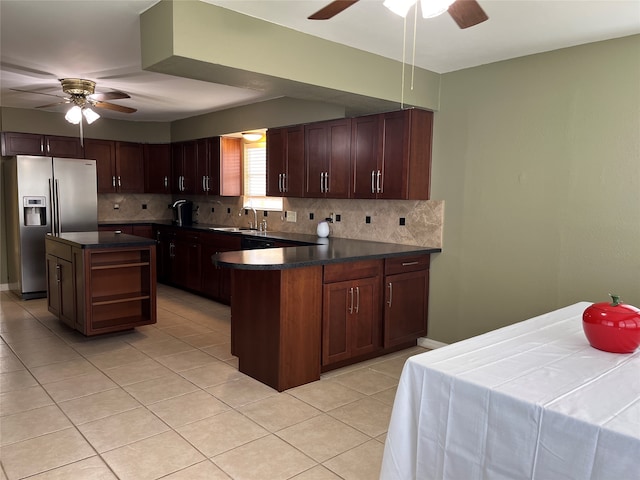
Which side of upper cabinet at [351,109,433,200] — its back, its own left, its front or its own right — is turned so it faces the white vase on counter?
right

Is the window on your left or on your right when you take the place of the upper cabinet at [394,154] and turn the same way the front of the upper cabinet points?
on your right

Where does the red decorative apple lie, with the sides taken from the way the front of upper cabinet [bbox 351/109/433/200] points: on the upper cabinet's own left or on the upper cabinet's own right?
on the upper cabinet's own left

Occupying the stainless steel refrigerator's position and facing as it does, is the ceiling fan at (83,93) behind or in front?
in front

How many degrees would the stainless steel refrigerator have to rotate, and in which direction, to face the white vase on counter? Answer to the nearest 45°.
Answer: approximately 45° to its left

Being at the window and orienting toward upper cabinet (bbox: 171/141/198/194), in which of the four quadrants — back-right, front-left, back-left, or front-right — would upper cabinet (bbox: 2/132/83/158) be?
front-left

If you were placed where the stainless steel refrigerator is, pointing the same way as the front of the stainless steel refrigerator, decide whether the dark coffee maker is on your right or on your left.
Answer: on your left

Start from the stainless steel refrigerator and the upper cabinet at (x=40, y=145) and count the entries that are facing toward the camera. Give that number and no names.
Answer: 2

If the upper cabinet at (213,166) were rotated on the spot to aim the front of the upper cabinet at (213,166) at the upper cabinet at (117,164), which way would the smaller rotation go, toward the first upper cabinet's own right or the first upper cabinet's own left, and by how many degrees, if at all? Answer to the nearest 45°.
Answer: approximately 90° to the first upper cabinet's own right

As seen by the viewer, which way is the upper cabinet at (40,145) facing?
toward the camera

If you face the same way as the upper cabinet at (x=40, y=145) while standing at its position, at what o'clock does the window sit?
The window is roughly at 10 o'clock from the upper cabinet.

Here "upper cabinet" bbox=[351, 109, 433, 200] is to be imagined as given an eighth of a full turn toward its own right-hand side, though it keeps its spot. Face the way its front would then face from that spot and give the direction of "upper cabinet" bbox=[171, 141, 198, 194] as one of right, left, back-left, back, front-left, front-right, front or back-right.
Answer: front-right

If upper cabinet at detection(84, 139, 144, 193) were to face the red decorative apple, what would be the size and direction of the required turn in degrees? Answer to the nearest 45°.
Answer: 0° — it already faces it

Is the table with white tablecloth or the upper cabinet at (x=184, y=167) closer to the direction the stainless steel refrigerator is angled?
the table with white tablecloth

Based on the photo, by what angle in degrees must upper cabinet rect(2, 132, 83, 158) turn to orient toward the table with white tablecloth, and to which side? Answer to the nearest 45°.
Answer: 0° — it already faces it

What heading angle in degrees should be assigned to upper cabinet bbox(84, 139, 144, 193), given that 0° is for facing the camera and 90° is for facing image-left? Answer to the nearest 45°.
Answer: approximately 0°

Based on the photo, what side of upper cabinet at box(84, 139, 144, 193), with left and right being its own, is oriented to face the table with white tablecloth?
front

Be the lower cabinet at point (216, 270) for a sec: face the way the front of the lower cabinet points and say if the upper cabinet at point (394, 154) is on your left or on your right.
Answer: on your left

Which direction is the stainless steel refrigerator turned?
toward the camera

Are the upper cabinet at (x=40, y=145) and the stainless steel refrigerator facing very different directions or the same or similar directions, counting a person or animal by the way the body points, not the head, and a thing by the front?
same or similar directions
